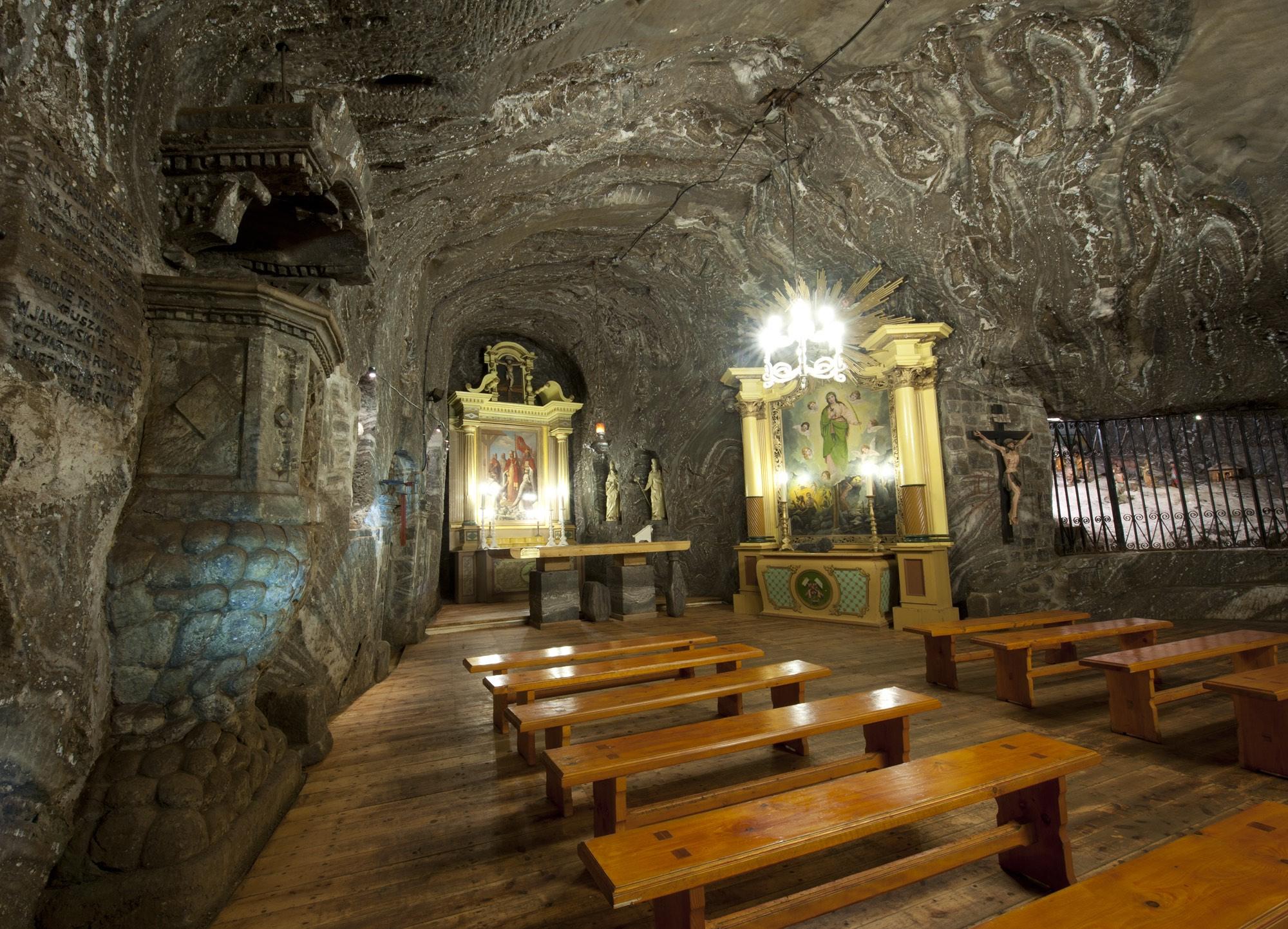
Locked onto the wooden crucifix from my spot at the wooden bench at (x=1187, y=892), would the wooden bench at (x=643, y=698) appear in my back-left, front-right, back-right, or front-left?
front-left

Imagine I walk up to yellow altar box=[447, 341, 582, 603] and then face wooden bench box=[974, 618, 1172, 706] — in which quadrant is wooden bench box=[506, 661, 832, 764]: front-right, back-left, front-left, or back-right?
front-right

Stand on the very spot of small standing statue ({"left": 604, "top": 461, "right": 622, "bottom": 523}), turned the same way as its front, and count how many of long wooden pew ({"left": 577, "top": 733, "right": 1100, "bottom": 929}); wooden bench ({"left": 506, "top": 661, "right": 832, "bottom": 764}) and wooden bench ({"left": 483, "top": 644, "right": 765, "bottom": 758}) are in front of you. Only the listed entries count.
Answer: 3

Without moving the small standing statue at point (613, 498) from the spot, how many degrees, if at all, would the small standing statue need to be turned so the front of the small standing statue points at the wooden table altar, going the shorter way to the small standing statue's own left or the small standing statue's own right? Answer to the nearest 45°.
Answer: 0° — it already faces it

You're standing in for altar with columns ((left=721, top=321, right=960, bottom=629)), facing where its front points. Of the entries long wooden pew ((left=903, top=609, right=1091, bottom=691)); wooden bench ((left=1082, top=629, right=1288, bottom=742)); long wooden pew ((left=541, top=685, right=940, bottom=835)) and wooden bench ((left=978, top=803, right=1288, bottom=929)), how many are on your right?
0

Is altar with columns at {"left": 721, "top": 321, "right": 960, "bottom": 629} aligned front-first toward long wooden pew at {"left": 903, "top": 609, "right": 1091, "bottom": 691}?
no

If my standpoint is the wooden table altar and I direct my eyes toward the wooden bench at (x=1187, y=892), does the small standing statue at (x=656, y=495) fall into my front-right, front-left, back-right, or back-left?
back-left

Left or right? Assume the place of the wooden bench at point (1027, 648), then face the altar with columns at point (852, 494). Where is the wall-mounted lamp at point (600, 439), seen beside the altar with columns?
left

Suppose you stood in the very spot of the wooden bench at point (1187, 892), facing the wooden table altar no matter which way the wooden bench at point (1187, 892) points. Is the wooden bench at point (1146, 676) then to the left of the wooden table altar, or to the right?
right

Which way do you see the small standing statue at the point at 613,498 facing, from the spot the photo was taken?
facing the viewer

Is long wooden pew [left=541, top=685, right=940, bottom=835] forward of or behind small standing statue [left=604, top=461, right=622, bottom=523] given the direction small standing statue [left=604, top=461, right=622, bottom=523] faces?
forward

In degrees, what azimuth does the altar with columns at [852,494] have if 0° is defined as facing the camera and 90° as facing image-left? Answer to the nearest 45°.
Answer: approximately 45°

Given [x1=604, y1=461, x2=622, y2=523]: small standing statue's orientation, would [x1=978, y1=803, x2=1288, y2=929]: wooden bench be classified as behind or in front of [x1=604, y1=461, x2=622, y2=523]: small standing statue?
in front

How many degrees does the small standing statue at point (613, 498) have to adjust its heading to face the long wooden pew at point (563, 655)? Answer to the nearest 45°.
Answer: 0° — it already faces it

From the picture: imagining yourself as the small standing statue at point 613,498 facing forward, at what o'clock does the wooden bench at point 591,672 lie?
The wooden bench is roughly at 12 o'clock from the small standing statue.

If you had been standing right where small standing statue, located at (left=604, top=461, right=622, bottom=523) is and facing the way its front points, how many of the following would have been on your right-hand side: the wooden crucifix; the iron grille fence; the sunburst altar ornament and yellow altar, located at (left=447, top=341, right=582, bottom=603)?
1

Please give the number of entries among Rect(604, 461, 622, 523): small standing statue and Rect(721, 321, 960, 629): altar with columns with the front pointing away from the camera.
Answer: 0
